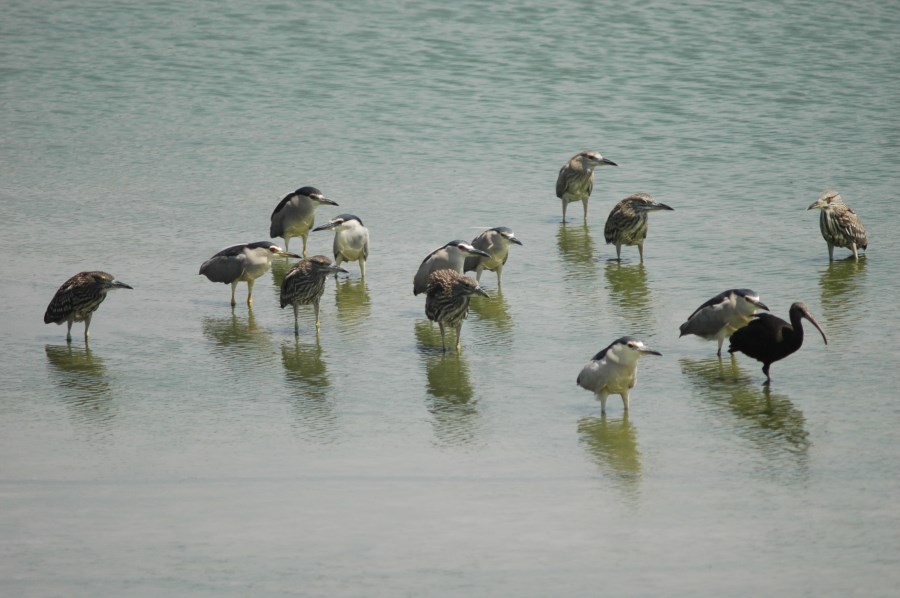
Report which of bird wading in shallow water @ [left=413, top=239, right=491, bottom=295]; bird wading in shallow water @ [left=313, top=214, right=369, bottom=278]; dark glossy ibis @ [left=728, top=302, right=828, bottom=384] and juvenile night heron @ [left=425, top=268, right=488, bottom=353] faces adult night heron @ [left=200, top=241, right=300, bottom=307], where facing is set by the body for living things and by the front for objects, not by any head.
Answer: bird wading in shallow water @ [left=313, top=214, right=369, bottom=278]

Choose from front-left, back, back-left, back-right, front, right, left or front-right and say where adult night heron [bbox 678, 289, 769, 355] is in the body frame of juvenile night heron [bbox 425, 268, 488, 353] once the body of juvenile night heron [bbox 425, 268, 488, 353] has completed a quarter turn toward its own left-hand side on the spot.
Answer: front-right

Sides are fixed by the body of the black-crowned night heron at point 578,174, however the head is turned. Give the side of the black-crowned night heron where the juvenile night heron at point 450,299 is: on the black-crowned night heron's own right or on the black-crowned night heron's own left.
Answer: on the black-crowned night heron's own right

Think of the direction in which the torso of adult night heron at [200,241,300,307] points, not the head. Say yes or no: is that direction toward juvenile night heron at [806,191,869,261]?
yes

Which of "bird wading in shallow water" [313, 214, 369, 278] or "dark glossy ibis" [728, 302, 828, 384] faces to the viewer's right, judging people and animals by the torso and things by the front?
the dark glossy ibis

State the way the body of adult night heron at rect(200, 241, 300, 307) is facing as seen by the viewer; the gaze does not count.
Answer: to the viewer's right

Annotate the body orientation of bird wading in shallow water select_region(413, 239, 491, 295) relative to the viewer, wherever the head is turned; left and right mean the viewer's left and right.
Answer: facing to the right of the viewer

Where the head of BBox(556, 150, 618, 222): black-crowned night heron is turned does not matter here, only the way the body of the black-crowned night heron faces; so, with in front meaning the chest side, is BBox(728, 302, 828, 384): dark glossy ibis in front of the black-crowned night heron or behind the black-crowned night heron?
in front

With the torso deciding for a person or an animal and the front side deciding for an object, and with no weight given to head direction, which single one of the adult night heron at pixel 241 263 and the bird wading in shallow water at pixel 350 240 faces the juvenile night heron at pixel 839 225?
the adult night heron at pixel 241 263

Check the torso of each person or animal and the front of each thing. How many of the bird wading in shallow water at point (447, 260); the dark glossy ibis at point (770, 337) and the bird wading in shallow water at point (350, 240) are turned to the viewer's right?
2

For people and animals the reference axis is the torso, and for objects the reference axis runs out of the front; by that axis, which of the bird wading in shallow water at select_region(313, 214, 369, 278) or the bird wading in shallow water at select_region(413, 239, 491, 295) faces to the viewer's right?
the bird wading in shallow water at select_region(413, 239, 491, 295)

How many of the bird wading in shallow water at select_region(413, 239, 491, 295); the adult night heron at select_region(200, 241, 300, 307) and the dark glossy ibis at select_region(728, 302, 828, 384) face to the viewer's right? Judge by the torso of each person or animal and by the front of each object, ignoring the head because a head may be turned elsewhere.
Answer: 3

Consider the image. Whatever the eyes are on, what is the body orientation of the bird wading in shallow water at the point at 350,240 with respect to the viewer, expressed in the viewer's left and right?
facing the viewer and to the left of the viewer

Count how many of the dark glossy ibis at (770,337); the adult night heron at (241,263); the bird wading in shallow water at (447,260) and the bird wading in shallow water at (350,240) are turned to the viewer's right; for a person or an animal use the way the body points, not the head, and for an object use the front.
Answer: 3

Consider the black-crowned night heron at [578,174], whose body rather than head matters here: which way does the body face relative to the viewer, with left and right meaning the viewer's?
facing the viewer and to the right of the viewer
